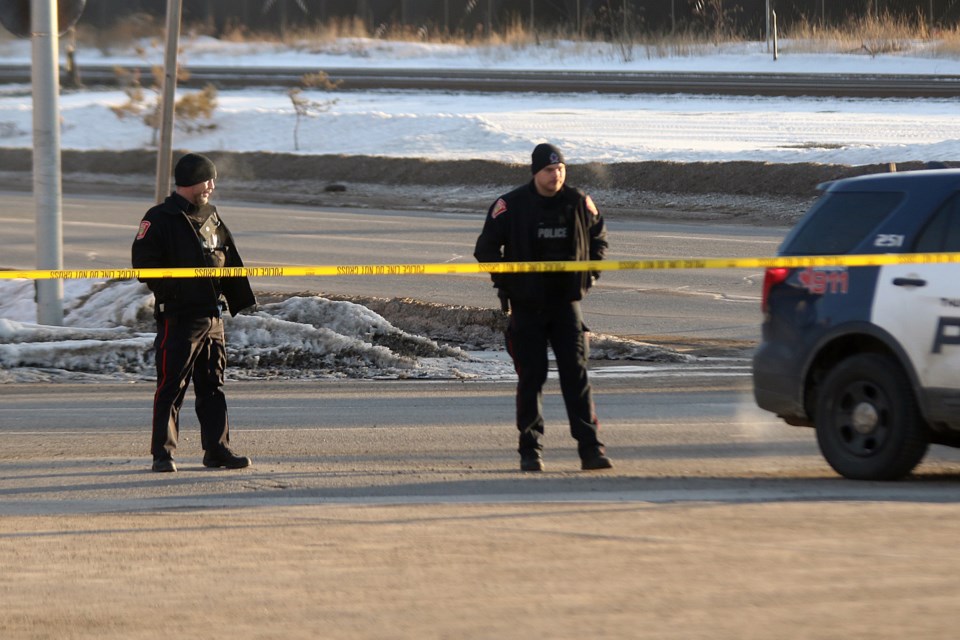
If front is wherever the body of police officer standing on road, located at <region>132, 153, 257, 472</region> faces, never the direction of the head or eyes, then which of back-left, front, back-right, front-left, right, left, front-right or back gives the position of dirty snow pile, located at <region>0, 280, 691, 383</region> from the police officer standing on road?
back-left

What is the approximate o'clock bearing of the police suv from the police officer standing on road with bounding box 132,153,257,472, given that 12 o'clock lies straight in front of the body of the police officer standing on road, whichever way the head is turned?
The police suv is roughly at 11 o'clock from the police officer standing on road.

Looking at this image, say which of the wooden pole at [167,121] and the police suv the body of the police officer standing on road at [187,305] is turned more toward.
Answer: the police suv

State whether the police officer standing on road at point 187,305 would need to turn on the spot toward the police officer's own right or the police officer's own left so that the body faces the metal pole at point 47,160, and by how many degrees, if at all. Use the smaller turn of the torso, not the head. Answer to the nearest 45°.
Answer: approximately 135° to the police officer's own left

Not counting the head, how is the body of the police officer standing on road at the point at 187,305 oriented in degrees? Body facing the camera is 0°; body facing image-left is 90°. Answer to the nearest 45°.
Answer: approximately 315°

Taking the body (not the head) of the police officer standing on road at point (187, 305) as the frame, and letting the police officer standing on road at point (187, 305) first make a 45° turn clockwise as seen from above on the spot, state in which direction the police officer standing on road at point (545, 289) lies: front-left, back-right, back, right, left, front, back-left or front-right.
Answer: left

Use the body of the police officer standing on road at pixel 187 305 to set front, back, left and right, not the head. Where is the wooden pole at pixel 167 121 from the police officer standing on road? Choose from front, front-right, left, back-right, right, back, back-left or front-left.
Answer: back-left

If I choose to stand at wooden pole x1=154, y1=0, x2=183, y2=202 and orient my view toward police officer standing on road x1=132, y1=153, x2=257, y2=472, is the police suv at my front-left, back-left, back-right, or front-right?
front-left
